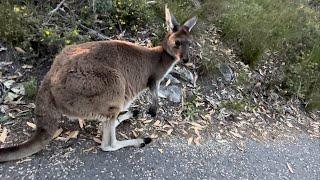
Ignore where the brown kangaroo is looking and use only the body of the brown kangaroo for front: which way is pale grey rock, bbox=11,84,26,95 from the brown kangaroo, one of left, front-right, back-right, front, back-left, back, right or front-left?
back-left

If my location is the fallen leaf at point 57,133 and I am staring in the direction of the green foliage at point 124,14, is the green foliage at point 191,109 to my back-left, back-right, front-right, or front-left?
front-right

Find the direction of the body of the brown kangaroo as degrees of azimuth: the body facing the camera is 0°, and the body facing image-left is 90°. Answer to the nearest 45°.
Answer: approximately 270°

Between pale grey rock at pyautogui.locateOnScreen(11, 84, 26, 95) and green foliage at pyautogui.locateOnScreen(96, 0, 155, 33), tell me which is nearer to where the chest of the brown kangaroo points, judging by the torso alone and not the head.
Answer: the green foliage

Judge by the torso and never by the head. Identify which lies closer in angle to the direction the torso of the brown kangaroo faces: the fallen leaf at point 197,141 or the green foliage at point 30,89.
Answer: the fallen leaf

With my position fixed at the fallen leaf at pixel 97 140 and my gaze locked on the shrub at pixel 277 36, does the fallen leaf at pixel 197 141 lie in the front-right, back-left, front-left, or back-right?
front-right

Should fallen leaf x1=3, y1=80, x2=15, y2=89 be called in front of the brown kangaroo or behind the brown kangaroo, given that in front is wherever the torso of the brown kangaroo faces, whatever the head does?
behind

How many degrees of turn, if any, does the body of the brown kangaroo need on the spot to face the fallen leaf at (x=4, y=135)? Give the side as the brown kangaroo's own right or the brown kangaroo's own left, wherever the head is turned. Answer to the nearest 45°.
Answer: approximately 180°

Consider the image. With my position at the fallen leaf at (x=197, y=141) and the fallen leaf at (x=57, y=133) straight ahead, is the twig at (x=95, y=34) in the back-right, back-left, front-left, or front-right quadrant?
front-right

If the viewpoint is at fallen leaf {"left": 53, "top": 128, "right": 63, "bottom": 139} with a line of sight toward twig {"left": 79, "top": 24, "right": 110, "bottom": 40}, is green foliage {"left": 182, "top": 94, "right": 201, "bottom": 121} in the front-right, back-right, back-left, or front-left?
front-right

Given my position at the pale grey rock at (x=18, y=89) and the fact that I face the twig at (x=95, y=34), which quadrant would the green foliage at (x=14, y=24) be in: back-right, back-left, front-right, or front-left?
front-left

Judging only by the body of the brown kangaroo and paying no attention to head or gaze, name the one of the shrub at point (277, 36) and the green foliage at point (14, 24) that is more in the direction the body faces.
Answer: the shrub

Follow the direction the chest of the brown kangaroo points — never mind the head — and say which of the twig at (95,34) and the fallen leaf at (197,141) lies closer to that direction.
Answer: the fallen leaf

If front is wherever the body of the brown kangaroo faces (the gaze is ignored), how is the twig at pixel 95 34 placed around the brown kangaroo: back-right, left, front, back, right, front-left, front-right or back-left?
left
